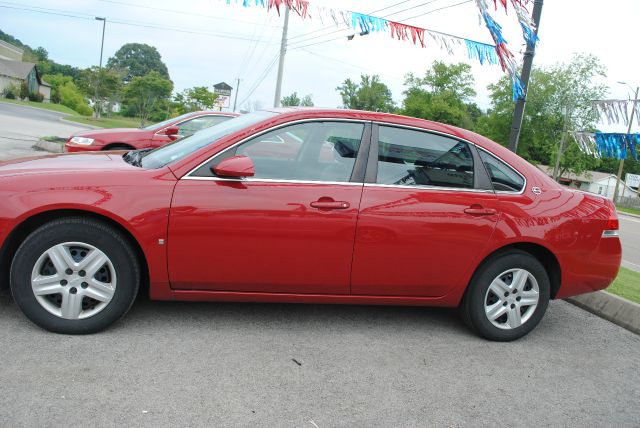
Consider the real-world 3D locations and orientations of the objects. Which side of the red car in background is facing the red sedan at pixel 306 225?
left

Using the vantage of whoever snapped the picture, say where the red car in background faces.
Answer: facing to the left of the viewer

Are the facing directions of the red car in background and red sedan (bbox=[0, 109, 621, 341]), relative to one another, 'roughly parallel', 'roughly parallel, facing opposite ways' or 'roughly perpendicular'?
roughly parallel

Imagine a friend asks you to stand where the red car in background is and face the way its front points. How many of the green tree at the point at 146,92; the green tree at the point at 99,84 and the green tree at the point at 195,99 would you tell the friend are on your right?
3

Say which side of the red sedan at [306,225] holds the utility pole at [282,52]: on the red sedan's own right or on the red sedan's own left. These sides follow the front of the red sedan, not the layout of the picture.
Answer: on the red sedan's own right

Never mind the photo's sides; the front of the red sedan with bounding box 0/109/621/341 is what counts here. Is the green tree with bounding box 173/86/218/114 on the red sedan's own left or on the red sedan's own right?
on the red sedan's own right

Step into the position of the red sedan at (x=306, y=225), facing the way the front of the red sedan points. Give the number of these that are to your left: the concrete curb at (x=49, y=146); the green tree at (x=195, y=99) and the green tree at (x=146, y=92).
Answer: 0

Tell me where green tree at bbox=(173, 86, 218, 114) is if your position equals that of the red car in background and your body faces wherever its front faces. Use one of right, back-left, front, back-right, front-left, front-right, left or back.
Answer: right

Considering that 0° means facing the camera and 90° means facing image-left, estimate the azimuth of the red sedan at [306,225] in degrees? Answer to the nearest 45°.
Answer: approximately 90°

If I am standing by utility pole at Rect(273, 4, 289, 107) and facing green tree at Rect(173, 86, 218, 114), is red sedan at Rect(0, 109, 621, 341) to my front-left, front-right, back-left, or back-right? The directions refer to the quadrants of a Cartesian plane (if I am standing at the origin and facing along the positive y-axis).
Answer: back-left

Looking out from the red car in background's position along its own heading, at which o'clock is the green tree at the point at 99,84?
The green tree is roughly at 3 o'clock from the red car in background.

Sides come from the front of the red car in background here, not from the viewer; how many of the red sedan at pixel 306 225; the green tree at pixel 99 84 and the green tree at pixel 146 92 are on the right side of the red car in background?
2

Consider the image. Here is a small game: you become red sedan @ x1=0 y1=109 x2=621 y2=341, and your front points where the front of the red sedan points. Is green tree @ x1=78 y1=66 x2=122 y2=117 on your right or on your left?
on your right

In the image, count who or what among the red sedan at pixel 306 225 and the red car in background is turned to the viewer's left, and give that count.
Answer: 2

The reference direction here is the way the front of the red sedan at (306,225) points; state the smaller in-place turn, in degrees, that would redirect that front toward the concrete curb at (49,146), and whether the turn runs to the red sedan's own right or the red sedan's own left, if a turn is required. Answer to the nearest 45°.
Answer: approximately 45° to the red sedan's own right

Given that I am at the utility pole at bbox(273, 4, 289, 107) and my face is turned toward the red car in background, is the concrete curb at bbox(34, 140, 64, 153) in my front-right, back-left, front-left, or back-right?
front-right
